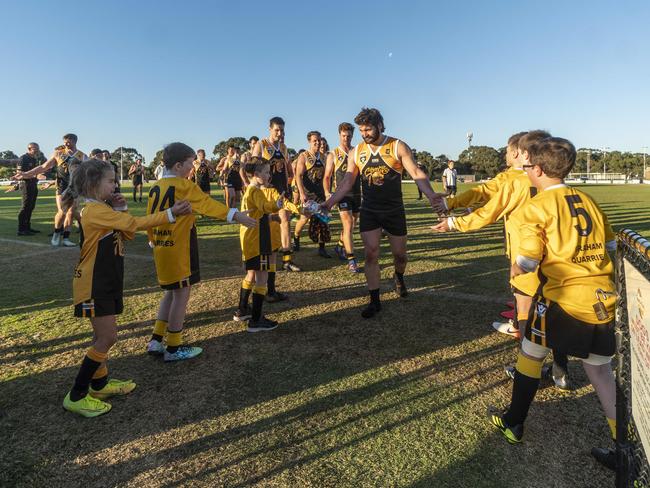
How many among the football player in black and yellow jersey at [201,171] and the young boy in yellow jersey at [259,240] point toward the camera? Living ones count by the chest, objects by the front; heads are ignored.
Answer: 1

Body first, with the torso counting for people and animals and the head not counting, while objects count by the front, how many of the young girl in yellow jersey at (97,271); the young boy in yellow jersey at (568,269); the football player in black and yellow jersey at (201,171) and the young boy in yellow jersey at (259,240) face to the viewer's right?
2

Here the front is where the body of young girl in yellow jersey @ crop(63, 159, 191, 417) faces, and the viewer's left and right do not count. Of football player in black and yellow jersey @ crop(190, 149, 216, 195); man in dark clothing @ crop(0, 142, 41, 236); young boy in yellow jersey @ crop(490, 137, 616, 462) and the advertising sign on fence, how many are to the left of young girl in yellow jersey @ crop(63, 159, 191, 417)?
2

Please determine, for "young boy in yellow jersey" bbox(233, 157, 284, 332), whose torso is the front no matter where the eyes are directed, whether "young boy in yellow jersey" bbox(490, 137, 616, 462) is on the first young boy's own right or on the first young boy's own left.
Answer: on the first young boy's own right

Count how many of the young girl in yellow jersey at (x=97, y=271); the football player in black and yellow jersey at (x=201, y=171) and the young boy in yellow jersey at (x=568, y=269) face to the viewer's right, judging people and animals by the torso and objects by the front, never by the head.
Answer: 1

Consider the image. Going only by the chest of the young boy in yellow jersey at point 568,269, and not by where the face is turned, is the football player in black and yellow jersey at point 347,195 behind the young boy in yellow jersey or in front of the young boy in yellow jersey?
in front

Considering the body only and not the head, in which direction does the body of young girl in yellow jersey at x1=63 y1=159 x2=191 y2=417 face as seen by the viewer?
to the viewer's right

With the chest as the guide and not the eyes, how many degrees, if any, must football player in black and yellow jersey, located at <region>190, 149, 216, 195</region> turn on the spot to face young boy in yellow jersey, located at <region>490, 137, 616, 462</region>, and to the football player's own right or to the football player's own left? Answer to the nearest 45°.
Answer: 0° — they already face them

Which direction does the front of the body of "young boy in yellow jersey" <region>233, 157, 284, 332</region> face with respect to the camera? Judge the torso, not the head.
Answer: to the viewer's right

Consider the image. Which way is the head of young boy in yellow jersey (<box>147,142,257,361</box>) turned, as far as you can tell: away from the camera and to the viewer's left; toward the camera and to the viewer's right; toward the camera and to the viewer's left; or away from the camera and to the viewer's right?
away from the camera and to the viewer's right

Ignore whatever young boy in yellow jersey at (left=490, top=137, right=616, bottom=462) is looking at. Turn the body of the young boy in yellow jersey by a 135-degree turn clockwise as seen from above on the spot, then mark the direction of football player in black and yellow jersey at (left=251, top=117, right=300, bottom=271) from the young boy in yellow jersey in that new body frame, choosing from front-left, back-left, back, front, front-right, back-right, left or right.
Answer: back-left

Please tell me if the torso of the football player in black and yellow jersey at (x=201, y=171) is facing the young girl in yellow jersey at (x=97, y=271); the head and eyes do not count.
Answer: yes

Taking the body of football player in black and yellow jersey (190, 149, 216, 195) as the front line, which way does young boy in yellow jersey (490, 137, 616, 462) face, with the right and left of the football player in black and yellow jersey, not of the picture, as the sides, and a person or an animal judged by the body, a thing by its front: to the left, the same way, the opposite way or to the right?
the opposite way

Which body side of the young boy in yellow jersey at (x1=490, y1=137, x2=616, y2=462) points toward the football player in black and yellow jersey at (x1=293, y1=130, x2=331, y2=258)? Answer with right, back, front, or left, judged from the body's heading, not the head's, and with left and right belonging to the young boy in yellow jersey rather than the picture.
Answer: front

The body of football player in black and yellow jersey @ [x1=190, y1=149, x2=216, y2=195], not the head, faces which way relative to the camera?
toward the camera

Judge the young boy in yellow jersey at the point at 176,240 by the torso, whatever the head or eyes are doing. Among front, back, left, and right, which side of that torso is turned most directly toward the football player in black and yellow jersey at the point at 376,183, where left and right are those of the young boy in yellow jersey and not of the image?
front

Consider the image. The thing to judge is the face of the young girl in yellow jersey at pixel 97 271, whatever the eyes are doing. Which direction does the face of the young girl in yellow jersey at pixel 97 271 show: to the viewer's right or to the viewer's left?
to the viewer's right

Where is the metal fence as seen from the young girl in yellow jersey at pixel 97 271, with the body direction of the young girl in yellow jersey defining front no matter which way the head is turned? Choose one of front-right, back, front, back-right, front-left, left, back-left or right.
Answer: front-right
